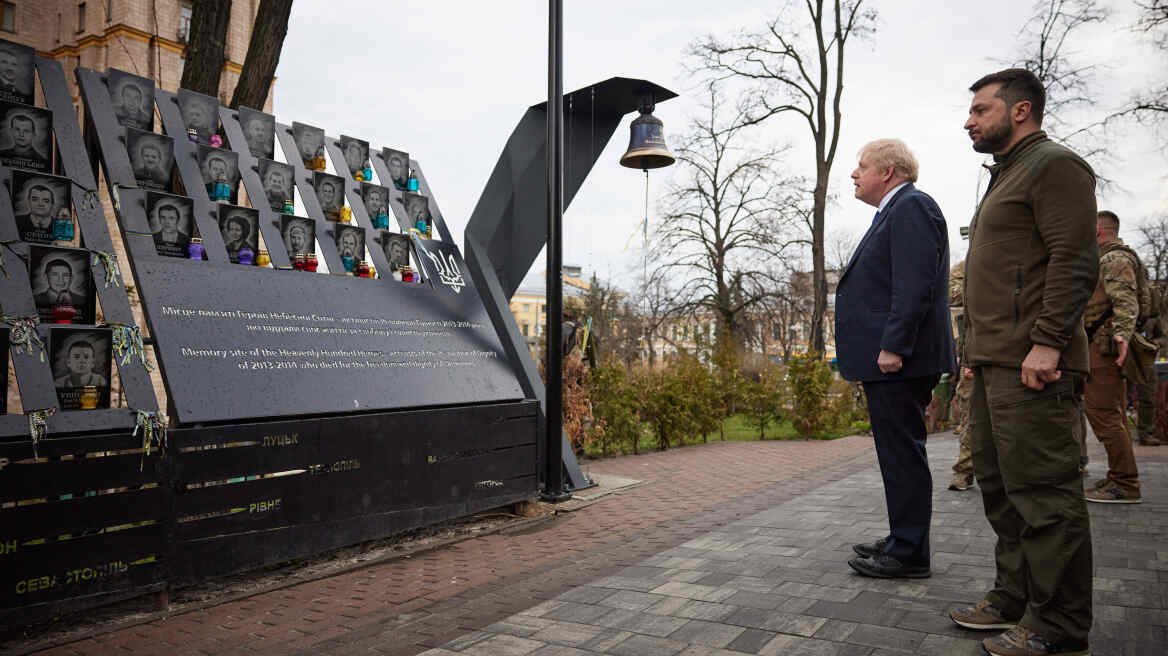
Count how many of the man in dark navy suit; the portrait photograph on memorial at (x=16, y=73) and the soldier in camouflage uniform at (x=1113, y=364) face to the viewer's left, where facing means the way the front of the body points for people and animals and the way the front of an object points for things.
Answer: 2

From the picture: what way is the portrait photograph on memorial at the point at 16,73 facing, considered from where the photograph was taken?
facing the viewer and to the right of the viewer

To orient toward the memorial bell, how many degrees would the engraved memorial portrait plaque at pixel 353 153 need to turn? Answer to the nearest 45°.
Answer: approximately 45° to its left

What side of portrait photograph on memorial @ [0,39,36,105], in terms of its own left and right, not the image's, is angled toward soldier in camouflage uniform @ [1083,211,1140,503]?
front

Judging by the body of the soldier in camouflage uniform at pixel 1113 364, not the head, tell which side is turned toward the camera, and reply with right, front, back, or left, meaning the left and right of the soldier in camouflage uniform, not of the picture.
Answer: left

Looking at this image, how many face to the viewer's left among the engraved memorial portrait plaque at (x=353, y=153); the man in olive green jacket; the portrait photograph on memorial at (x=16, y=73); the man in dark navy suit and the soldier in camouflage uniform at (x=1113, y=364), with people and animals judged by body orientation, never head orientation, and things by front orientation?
3

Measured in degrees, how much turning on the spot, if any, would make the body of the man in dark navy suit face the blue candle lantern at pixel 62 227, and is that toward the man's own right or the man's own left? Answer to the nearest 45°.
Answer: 0° — they already face it

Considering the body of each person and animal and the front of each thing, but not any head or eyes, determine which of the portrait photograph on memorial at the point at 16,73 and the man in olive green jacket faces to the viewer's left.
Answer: the man in olive green jacket

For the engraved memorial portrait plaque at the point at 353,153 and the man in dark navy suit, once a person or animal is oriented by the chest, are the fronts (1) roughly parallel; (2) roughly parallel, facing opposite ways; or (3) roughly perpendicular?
roughly parallel, facing opposite ways

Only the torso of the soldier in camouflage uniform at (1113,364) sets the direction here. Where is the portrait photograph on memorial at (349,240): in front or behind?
in front

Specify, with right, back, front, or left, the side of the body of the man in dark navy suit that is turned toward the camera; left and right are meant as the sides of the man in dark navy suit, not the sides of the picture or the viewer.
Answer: left

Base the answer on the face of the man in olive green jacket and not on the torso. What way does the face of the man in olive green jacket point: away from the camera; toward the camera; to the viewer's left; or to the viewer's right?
to the viewer's left

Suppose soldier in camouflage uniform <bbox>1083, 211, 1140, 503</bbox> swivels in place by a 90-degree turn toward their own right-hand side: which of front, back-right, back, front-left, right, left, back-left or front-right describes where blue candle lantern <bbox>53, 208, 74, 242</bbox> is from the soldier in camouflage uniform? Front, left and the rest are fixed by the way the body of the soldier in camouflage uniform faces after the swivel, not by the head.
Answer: back-left

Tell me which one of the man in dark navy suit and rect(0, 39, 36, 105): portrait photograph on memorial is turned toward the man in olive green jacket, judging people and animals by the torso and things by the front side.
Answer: the portrait photograph on memorial

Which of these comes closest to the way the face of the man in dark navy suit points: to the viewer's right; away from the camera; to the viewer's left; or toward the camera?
to the viewer's left

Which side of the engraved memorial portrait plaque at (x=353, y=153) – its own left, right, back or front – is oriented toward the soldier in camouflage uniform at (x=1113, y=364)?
front

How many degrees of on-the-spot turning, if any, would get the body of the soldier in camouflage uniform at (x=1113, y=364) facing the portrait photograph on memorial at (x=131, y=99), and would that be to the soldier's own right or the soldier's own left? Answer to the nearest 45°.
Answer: approximately 45° to the soldier's own left

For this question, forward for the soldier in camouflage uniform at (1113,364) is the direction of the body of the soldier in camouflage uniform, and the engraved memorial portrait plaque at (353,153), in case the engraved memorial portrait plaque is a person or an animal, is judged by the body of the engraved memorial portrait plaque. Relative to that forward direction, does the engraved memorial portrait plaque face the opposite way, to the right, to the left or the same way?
the opposite way

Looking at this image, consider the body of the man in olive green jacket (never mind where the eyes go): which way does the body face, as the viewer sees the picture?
to the viewer's left
